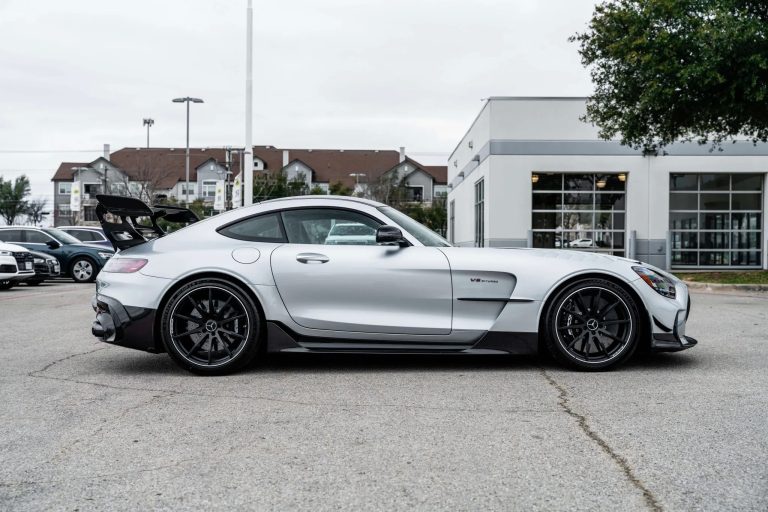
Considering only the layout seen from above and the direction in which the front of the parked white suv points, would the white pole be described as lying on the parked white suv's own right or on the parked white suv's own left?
on the parked white suv's own left

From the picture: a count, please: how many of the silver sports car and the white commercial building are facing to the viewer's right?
1

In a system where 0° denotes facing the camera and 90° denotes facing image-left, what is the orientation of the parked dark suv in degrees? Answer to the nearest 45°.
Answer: approximately 270°

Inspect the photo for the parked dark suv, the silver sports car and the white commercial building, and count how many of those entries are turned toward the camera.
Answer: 1

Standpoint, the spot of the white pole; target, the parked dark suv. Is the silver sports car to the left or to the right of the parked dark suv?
left

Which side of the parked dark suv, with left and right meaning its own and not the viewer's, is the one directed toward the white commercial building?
front

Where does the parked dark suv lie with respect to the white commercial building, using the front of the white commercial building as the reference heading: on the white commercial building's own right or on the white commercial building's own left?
on the white commercial building's own right

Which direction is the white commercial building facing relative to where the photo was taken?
toward the camera

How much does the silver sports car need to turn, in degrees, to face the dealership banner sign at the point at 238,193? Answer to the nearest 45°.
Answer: approximately 90° to its left

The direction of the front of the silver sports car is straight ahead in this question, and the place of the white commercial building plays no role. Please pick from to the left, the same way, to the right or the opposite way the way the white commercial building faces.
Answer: to the right

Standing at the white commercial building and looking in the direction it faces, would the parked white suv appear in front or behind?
in front

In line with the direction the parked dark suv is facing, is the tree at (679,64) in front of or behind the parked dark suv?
in front

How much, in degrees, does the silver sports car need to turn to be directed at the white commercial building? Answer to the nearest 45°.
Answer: approximately 90° to its left

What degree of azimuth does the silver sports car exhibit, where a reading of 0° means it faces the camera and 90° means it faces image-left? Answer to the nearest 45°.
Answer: approximately 270°
